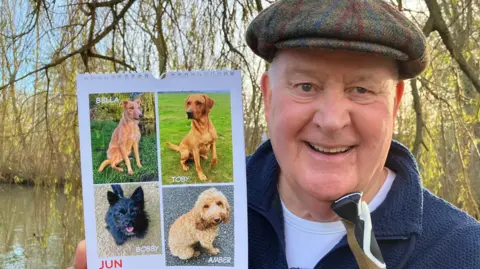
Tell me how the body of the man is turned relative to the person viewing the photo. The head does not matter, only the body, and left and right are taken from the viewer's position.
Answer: facing the viewer
